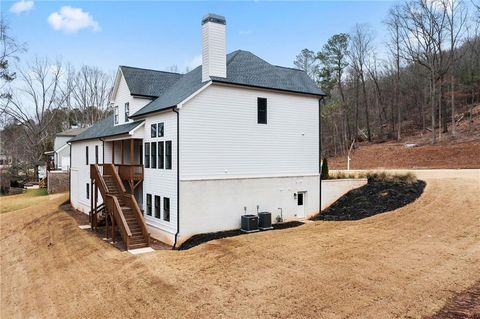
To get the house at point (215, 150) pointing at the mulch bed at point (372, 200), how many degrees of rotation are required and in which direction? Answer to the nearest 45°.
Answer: approximately 45° to its right

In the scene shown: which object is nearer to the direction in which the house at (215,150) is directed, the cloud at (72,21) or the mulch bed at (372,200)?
the mulch bed

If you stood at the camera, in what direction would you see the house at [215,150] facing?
facing away from the viewer and to the right of the viewer

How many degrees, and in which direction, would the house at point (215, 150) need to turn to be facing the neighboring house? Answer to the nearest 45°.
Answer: approximately 90° to its left

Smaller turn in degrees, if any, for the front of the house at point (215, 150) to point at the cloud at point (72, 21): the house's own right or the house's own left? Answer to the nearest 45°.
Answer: approximately 90° to the house's own left
